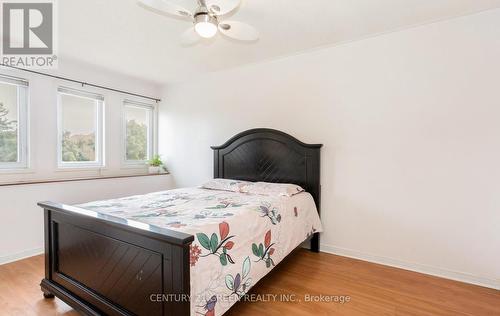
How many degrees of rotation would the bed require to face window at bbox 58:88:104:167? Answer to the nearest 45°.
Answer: approximately 90° to its right

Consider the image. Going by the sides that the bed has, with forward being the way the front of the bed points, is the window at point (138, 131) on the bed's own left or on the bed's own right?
on the bed's own right

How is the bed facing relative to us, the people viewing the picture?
facing the viewer and to the left of the viewer
